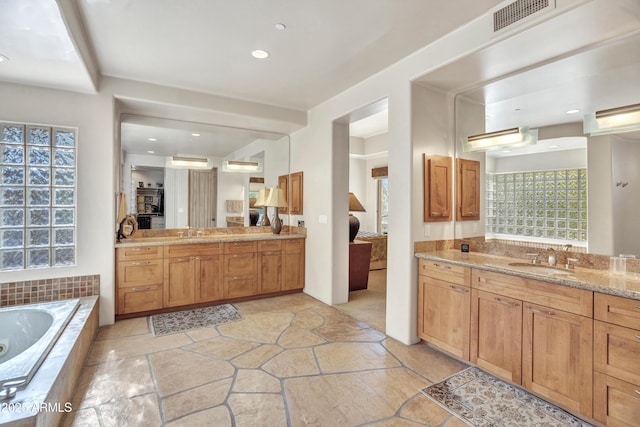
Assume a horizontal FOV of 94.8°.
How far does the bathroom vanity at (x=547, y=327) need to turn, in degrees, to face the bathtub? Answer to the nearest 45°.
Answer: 0° — it already faces it

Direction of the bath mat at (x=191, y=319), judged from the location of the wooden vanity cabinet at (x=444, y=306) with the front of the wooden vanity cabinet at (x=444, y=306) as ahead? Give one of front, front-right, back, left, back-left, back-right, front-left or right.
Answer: front-right

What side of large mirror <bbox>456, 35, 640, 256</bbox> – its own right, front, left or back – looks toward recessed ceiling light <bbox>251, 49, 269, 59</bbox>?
front

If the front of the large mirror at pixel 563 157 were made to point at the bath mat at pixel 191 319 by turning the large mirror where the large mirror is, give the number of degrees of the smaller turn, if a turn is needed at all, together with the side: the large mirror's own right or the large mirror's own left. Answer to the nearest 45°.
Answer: approximately 45° to the large mirror's own right

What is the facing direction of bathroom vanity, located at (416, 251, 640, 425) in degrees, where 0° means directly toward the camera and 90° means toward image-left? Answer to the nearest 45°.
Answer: approximately 45°

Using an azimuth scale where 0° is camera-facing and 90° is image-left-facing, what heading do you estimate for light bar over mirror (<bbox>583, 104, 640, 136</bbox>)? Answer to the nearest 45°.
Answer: approximately 45°
